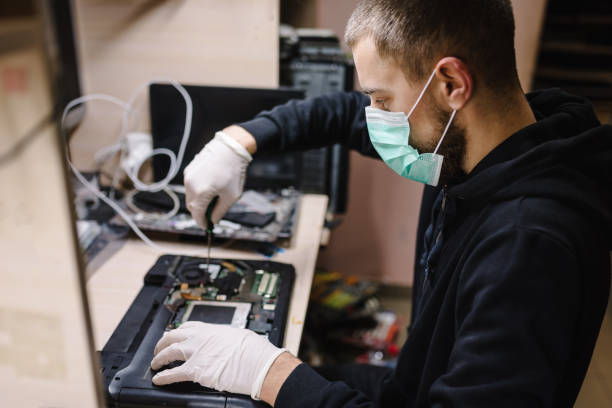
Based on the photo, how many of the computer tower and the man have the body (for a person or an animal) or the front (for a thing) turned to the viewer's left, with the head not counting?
1

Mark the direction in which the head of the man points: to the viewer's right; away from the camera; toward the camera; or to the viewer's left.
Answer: to the viewer's left

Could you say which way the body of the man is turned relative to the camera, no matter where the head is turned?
to the viewer's left

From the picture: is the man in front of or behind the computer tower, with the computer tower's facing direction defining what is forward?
in front
